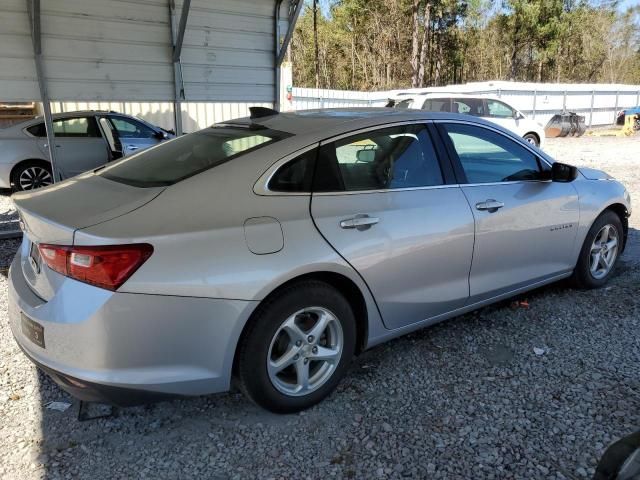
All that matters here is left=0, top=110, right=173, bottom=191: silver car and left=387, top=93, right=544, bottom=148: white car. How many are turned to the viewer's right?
2

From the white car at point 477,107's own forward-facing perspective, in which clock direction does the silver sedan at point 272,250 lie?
The silver sedan is roughly at 3 o'clock from the white car.

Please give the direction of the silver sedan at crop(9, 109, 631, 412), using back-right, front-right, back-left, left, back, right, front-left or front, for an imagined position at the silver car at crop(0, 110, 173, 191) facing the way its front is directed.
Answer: right

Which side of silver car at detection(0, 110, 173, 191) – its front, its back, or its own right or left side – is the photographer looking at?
right

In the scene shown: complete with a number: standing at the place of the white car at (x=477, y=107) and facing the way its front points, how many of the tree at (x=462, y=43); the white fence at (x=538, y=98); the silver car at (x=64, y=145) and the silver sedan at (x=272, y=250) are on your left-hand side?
2

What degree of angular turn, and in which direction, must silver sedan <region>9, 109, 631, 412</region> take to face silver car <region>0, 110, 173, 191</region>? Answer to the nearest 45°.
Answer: approximately 90° to its left

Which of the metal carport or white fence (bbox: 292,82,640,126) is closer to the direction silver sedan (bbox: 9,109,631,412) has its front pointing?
the white fence

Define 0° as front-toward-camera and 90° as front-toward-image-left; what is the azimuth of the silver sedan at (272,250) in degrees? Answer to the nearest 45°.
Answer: approximately 225°

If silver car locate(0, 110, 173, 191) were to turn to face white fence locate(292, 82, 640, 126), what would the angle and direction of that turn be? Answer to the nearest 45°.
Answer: approximately 45° to its left

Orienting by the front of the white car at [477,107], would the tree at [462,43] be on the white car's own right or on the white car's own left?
on the white car's own left

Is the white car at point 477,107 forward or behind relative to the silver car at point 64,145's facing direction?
forward

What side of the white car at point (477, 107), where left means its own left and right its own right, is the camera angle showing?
right
